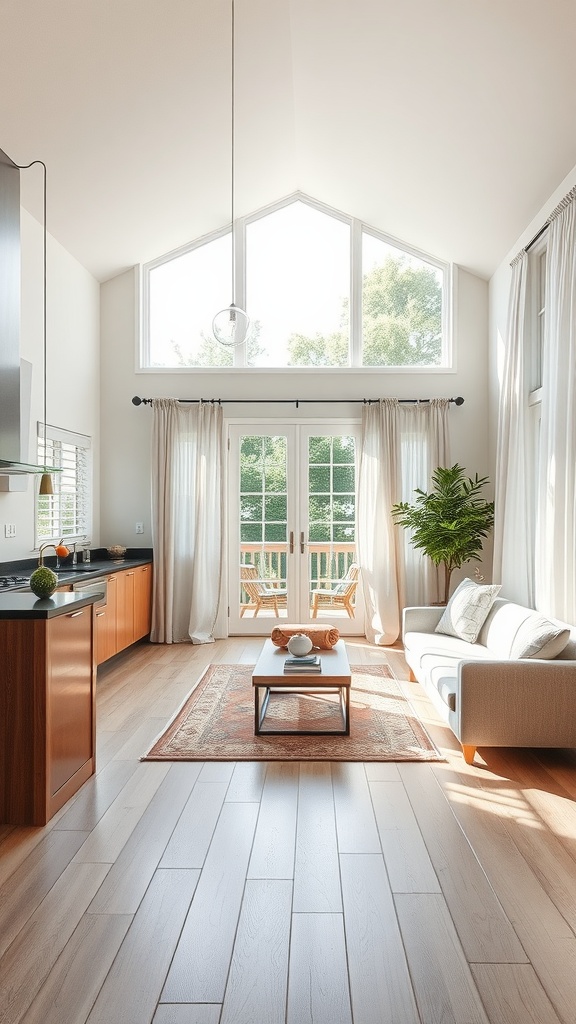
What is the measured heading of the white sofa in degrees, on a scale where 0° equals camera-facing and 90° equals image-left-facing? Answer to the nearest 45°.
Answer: approximately 90°

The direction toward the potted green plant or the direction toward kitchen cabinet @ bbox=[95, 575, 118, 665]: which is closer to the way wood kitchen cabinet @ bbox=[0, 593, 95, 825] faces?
the potted green plant

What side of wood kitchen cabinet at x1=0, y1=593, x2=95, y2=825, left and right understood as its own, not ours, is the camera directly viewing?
right

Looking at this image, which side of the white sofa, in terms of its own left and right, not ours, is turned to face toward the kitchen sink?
front

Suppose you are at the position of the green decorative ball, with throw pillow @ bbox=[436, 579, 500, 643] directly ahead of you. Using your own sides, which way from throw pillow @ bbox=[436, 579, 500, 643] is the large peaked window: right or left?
left

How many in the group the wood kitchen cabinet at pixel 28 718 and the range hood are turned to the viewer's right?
2

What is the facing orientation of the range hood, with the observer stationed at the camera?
facing to the right of the viewer

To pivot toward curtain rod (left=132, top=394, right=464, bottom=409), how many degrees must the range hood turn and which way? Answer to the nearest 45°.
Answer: approximately 45° to its left

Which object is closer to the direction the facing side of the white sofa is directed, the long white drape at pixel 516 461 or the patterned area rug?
the patterned area rug

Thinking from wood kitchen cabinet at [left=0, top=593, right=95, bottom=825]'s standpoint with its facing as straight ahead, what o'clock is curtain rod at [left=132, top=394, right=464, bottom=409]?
The curtain rod is roughly at 10 o'clock from the wood kitchen cabinet.

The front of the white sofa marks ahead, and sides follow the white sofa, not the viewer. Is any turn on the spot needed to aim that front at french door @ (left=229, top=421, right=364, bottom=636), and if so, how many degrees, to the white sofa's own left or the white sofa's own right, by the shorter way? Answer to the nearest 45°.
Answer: approximately 45° to the white sofa's own right
